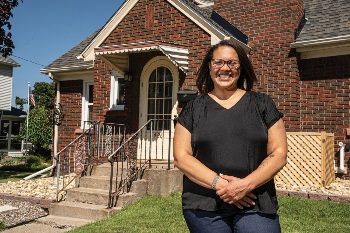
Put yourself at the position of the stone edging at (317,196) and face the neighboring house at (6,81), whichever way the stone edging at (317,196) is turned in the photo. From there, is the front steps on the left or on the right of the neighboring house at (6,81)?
left

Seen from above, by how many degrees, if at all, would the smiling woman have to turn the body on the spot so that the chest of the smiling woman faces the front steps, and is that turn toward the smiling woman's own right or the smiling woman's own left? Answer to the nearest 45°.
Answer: approximately 135° to the smiling woman's own right

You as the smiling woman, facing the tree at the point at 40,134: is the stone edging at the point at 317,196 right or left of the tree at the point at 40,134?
right

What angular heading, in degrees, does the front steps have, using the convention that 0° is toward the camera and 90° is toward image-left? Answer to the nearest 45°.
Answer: approximately 45°

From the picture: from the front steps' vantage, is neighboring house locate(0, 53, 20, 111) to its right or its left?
on its right

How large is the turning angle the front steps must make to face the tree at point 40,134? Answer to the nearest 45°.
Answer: approximately 135° to its right

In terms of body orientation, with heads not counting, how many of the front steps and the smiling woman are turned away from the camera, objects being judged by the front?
0

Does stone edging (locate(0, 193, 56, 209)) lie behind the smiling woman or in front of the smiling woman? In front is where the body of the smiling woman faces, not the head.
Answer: behind

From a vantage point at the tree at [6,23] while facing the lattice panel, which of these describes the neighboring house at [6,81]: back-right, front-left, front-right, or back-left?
back-left

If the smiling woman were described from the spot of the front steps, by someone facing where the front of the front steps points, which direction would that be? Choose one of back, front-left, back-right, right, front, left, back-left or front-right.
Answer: front-left

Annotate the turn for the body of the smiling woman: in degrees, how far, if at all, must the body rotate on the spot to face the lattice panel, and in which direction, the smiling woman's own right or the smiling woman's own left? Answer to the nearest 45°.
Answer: approximately 180°

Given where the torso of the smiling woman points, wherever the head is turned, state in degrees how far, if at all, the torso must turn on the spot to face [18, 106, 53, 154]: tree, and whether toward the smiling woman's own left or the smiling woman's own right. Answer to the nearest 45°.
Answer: approximately 135° to the smiling woman's own right

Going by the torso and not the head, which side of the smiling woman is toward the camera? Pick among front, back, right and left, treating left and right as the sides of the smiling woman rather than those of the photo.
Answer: front
